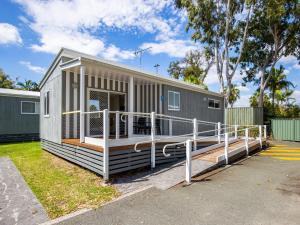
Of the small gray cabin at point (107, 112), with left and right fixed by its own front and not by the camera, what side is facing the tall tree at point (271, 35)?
left

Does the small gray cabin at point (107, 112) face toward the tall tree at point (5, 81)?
no

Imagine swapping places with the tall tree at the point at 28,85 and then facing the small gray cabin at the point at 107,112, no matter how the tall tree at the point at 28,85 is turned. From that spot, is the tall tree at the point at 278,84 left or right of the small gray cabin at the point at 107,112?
left

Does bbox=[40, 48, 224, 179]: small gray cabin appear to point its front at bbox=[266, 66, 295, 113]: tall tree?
no

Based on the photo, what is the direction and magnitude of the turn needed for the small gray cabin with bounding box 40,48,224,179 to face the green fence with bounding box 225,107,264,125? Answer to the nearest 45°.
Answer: approximately 90° to its left

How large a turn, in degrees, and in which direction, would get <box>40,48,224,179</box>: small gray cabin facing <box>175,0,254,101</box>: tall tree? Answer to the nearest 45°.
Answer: approximately 90° to its left

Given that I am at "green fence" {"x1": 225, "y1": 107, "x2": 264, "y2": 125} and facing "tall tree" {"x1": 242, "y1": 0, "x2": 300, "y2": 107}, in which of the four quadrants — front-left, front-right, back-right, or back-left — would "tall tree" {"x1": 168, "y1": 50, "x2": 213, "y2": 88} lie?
front-left

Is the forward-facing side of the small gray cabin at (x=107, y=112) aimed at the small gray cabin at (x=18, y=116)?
no

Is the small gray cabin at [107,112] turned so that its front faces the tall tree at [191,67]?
no

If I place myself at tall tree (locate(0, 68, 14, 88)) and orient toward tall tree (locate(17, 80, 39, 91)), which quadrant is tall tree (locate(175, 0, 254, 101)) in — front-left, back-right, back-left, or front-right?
front-right
